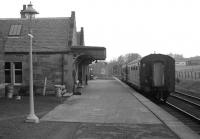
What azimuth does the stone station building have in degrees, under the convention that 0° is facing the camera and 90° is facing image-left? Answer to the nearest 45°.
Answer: approximately 270°

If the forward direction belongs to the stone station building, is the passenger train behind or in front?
in front
